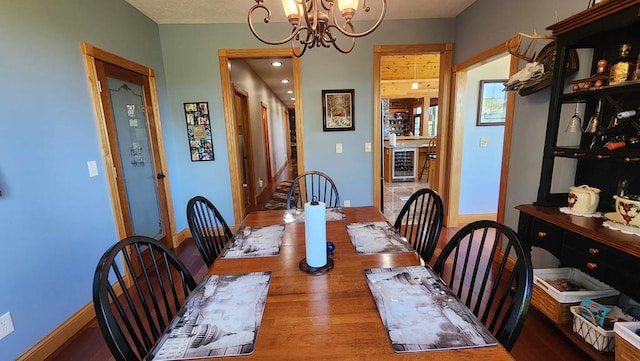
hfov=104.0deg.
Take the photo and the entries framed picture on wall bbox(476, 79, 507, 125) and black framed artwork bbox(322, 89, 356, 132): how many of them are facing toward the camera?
2

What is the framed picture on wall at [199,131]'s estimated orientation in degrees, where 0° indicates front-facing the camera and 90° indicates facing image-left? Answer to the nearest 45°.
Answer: approximately 0°

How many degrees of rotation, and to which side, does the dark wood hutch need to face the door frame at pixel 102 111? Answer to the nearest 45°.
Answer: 0° — it already faces it

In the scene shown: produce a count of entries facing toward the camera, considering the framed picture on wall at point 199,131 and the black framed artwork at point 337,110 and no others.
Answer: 2

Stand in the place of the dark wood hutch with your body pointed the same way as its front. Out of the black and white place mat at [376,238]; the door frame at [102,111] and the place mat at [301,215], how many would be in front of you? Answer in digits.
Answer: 3

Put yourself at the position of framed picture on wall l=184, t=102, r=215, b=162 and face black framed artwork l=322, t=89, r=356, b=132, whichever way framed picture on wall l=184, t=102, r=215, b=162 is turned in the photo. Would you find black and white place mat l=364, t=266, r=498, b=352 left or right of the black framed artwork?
right

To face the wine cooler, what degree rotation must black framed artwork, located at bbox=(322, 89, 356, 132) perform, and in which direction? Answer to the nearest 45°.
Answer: approximately 135° to its left

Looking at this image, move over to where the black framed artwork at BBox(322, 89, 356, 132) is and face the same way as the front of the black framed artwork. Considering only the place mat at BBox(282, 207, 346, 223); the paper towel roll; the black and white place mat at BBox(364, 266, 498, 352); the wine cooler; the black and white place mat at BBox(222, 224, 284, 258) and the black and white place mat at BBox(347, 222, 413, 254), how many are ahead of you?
5

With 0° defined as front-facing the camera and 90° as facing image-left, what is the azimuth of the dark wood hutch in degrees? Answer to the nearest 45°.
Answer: approximately 45°

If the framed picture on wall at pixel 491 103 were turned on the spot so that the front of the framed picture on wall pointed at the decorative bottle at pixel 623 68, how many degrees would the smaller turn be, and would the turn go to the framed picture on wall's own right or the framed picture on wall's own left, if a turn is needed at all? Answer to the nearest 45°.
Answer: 0° — it already faces it
